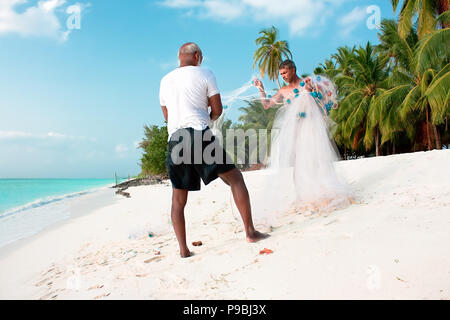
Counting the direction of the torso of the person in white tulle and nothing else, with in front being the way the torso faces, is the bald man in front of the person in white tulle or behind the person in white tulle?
in front

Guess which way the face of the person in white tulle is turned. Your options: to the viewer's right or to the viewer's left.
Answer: to the viewer's left

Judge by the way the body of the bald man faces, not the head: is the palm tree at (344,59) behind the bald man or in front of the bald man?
in front

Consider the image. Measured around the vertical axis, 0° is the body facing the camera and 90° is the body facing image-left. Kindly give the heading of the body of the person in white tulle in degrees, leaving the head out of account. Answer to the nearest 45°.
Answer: approximately 45°

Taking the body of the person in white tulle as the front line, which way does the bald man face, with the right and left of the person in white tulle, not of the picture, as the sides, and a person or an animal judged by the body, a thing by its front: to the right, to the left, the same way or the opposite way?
the opposite way

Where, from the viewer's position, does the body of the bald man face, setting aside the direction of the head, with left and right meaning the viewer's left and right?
facing away from the viewer and to the right of the viewer

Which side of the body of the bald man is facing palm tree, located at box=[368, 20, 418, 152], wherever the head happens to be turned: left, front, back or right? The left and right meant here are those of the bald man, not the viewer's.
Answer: front

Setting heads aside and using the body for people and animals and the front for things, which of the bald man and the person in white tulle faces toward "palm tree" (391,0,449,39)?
the bald man

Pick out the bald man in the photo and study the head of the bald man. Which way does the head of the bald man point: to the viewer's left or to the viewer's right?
to the viewer's right

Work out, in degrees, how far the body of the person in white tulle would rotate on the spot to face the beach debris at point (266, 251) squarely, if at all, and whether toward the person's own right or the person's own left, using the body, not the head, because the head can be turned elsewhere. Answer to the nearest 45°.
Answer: approximately 45° to the person's own left

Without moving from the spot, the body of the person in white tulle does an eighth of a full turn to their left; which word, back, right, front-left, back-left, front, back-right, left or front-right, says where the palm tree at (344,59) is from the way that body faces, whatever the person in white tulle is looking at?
back

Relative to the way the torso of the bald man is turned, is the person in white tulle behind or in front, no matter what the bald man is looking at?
in front
